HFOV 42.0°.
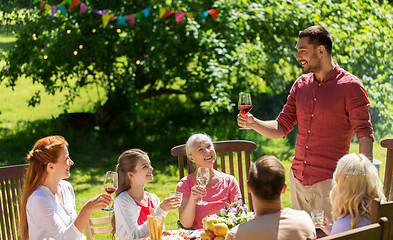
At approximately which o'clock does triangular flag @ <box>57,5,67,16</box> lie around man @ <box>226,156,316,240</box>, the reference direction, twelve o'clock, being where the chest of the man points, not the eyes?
The triangular flag is roughly at 11 o'clock from the man.

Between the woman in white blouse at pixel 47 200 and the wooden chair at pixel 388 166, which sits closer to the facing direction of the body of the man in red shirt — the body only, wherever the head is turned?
the woman in white blouse

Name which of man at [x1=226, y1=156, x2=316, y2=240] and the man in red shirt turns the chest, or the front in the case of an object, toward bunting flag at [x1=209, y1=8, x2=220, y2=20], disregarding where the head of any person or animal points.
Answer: the man

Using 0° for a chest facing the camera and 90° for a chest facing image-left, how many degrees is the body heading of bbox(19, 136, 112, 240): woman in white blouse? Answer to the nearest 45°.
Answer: approximately 270°

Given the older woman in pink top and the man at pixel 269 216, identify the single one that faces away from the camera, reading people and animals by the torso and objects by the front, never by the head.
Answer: the man

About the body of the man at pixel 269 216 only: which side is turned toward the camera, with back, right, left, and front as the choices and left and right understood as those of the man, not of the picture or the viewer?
back

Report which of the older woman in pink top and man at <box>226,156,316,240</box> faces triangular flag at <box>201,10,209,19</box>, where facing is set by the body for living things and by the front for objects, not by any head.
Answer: the man

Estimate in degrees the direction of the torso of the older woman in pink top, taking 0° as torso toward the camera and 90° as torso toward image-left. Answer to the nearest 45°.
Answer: approximately 0°

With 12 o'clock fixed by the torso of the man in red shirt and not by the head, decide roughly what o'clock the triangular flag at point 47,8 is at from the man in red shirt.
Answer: The triangular flag is roughly at 3 o'clock from the man in red shirt.

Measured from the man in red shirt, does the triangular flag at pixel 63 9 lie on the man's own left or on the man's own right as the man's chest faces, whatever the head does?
on the man's own right
